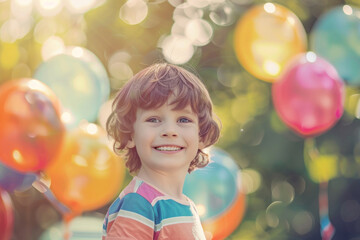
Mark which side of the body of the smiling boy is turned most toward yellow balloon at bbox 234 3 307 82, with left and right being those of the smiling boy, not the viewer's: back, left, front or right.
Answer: left

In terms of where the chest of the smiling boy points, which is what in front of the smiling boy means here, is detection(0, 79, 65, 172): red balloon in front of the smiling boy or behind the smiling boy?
behind

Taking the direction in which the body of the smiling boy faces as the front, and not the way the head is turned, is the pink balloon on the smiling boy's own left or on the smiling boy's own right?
on the smiling boy's own left

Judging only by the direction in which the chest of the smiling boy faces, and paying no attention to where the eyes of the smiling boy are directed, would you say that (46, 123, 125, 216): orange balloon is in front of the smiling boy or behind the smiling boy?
behind

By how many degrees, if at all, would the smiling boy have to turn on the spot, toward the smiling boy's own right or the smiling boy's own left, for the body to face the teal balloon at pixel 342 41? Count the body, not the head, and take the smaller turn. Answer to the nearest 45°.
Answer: approximately 90° to the smiling boy's own left

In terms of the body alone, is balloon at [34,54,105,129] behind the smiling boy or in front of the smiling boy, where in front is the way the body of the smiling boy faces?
behind

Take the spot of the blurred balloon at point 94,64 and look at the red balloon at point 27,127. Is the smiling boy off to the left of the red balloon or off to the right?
left

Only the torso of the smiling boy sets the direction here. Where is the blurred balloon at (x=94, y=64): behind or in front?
behind

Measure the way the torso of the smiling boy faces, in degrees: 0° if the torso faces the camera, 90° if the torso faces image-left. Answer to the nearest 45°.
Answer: approximately 315°
